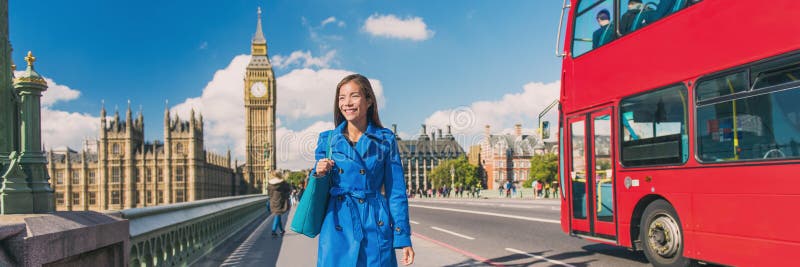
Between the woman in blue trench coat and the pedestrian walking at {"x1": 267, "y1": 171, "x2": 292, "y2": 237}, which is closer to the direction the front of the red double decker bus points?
the pedestrian walking

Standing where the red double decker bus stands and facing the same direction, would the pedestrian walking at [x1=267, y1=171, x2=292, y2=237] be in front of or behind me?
in front

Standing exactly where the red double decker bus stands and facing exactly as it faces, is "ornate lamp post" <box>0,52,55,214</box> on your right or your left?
on your left

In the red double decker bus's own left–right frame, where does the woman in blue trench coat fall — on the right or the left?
on its left

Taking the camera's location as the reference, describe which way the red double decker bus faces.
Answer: facing away from the viewer and to the left of the viewer
